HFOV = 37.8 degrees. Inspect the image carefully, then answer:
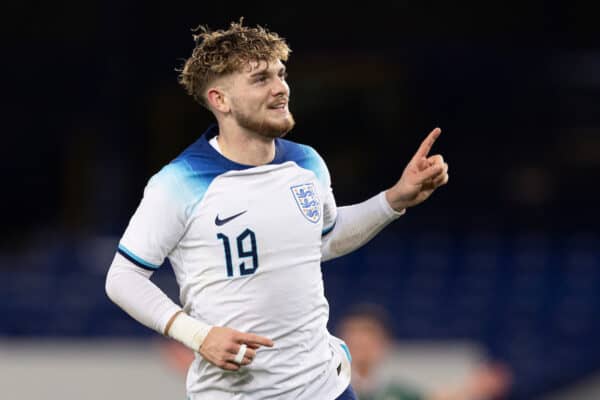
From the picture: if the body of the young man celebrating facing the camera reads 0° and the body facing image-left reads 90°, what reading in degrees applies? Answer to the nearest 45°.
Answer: approximately 315°

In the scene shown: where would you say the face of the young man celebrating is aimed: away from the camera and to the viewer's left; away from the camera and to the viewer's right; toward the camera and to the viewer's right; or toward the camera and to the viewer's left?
toward the camera and to the viewer's right

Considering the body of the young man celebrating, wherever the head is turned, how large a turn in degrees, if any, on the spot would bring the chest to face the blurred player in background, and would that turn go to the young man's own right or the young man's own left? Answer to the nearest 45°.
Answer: approximately 135° to the young man's own left
